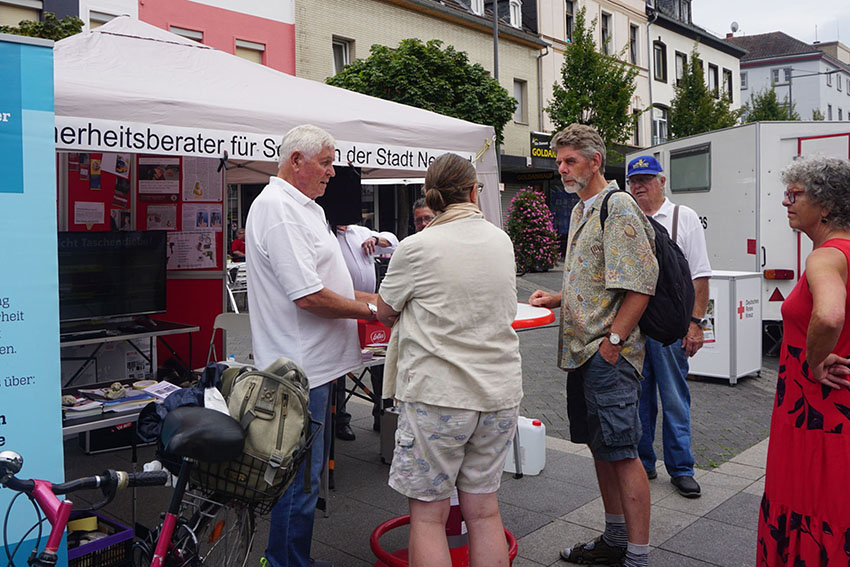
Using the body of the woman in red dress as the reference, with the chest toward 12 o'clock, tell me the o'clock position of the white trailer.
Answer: The white trailer is roughly at 3 o'clock from the woman in red dress.

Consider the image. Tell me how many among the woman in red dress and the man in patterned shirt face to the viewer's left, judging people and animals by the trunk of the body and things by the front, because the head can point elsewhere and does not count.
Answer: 2

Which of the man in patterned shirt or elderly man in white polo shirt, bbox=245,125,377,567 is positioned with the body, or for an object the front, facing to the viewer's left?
the man in patterned shirt

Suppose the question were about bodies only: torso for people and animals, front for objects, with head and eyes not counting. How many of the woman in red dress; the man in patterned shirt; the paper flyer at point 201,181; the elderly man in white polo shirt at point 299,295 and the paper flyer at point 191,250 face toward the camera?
2

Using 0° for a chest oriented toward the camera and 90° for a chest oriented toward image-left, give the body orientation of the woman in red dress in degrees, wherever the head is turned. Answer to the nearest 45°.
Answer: approximately 90°

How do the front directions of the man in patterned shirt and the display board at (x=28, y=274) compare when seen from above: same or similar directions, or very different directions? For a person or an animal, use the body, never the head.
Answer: very different directions

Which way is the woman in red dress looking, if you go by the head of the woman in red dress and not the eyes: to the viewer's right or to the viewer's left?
to the viewer's left

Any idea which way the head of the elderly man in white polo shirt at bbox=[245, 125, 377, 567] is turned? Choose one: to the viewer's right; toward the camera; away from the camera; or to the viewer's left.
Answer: to the viewer's right

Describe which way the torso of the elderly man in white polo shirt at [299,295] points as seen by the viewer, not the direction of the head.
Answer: to the viewer's right

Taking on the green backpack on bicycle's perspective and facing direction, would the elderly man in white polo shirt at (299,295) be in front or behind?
behind
